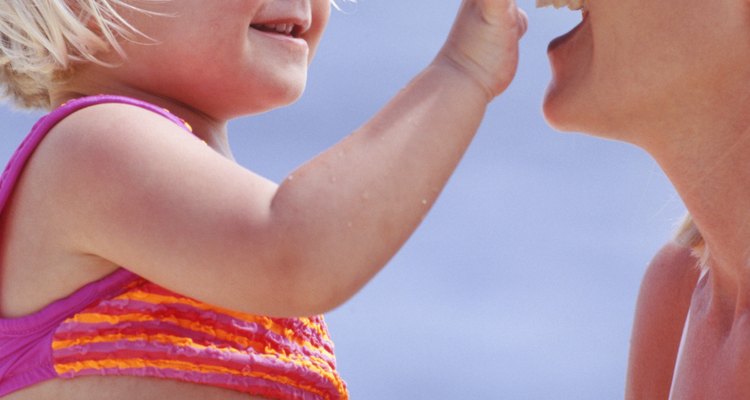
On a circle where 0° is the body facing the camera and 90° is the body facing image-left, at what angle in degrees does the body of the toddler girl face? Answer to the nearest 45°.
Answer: approximately 270°

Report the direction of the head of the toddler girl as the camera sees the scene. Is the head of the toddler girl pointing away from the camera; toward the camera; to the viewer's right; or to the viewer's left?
to the viewer's right
